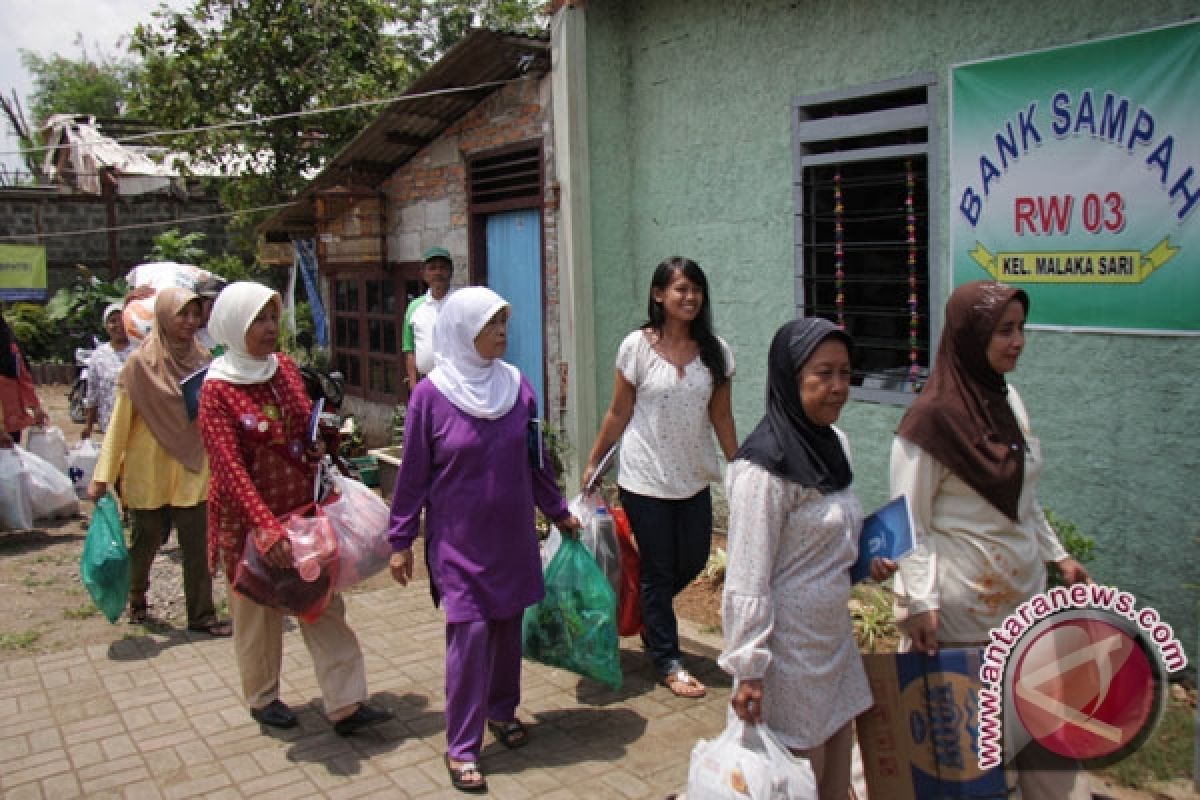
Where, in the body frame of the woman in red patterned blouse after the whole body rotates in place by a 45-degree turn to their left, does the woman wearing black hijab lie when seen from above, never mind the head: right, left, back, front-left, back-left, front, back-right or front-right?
front-right

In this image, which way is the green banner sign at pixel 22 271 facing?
toward the camera

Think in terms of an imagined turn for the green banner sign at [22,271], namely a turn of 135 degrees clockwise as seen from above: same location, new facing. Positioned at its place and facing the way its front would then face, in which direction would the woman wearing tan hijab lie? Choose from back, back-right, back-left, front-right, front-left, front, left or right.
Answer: back-left

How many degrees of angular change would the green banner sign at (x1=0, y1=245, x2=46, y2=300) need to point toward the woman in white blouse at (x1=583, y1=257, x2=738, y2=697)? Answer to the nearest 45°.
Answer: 0° — it already faces them

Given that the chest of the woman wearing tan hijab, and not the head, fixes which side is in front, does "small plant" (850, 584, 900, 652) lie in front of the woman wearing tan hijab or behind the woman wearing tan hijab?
in front

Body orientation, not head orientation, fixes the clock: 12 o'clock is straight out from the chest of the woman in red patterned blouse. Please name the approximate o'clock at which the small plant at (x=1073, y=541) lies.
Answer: The small plant is roughly at 11 o'clock from the woman in red patterned blouse.

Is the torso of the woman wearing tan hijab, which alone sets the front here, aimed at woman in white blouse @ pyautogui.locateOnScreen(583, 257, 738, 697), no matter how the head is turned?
yes

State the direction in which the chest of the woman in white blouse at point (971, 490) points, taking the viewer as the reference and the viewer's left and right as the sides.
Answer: facing the viewer and to the right of the viewer

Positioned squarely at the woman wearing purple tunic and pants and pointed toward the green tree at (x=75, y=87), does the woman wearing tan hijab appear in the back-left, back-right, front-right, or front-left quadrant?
front-left

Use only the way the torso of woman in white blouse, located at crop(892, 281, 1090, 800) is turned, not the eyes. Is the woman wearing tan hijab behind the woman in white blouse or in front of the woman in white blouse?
behind
